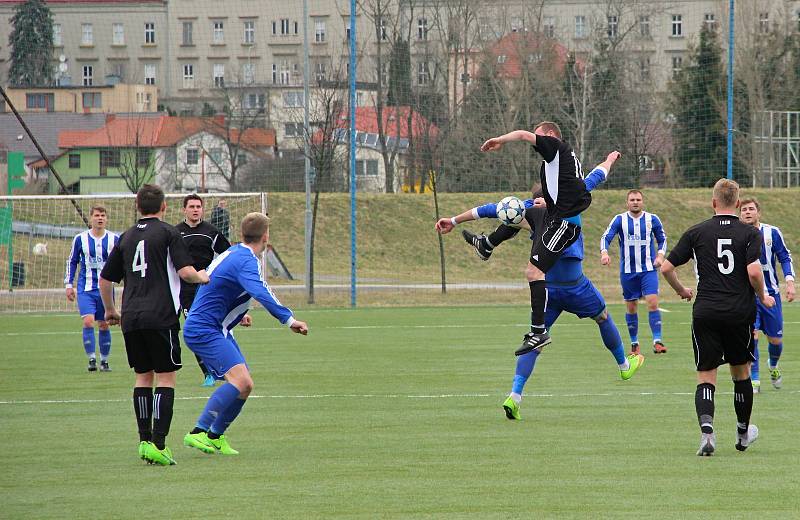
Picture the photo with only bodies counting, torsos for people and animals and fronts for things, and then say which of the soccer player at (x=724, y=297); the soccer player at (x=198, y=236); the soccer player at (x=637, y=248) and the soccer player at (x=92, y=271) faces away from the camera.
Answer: the soccer player at (x=724, y=297)

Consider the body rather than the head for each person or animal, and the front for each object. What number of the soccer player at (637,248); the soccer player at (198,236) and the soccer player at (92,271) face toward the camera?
3

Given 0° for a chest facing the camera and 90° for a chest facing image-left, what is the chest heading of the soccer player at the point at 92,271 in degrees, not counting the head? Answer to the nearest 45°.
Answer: approximately 0°

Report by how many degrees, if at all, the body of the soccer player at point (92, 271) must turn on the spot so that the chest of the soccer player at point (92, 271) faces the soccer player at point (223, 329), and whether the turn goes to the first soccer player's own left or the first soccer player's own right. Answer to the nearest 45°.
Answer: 0° — they already face them

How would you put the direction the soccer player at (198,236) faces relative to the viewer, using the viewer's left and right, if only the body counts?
facing the viewer

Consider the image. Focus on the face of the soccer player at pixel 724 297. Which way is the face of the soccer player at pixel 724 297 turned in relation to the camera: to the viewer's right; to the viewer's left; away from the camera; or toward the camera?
away from the camera

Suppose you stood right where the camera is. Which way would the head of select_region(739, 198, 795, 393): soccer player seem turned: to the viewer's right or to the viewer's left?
to the viewer's left

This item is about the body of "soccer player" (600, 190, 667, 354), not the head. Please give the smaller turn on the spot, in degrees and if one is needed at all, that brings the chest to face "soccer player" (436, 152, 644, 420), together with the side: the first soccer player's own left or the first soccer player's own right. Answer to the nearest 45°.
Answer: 0° — they already face them

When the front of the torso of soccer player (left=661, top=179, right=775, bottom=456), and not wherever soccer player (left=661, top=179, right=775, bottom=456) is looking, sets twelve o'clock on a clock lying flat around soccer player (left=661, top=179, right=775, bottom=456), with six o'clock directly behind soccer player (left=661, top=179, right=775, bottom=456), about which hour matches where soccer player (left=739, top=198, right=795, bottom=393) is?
soccer player (left=739, top=198, right=795, bottom=393) is roughly at 12 o'clock from soccer player (left=661, top=179, right=775, bottom=456).

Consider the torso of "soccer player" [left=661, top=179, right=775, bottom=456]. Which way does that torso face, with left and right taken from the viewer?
facing away from the viewer

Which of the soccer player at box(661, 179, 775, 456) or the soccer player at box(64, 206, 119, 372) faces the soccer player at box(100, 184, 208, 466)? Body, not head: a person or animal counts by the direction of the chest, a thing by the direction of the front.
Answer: the soccer player at box(64, 206, 119, 372)

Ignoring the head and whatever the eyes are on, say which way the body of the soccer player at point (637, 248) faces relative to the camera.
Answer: toward the camera

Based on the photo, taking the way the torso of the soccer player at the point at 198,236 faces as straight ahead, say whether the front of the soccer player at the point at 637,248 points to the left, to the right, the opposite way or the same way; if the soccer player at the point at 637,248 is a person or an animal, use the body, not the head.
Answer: the same way

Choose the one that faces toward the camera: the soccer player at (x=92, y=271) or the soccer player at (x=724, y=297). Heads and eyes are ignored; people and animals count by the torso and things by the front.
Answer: the soccer player at (x=92, y=271)

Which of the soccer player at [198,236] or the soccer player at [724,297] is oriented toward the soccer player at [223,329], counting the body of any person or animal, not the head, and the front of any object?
the soccer player at [198,236]

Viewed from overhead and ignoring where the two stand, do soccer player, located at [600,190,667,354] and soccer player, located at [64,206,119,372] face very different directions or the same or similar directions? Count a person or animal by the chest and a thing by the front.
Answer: same or similar directions
